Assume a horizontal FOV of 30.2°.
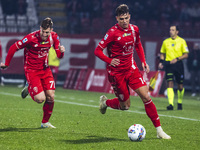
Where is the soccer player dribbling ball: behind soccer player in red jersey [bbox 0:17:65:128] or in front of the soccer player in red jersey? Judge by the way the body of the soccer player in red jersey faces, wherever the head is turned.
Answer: in front

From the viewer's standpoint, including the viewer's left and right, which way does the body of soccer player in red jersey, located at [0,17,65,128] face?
facing the viewer and to the right of the viewer

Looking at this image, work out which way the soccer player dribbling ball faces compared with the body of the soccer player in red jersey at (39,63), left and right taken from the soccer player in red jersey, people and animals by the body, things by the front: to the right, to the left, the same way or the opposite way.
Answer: the same way

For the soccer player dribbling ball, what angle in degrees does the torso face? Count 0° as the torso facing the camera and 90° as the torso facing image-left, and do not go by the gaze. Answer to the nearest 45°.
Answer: approximately 315°

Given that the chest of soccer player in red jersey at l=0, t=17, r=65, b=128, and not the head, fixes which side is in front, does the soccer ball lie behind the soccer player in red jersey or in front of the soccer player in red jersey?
in front
